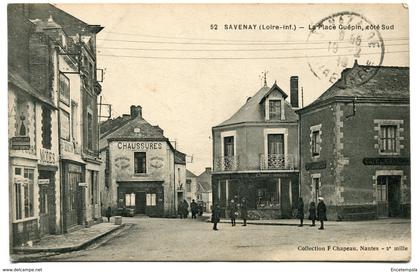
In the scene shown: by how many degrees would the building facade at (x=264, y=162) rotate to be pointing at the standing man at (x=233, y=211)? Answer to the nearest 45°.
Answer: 0° — it already faces them

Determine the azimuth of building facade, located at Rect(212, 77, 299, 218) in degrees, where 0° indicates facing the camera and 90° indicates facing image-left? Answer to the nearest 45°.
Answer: approximately 0°

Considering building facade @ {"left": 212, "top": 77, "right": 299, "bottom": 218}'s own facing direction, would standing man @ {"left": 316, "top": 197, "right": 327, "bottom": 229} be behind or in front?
in front

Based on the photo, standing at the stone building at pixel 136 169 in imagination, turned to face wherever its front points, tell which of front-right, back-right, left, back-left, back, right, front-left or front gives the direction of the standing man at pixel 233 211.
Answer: left

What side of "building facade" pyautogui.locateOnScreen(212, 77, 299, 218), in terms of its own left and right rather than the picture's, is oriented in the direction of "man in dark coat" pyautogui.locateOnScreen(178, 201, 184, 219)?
right

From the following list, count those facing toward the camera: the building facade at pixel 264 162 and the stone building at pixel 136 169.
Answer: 2
